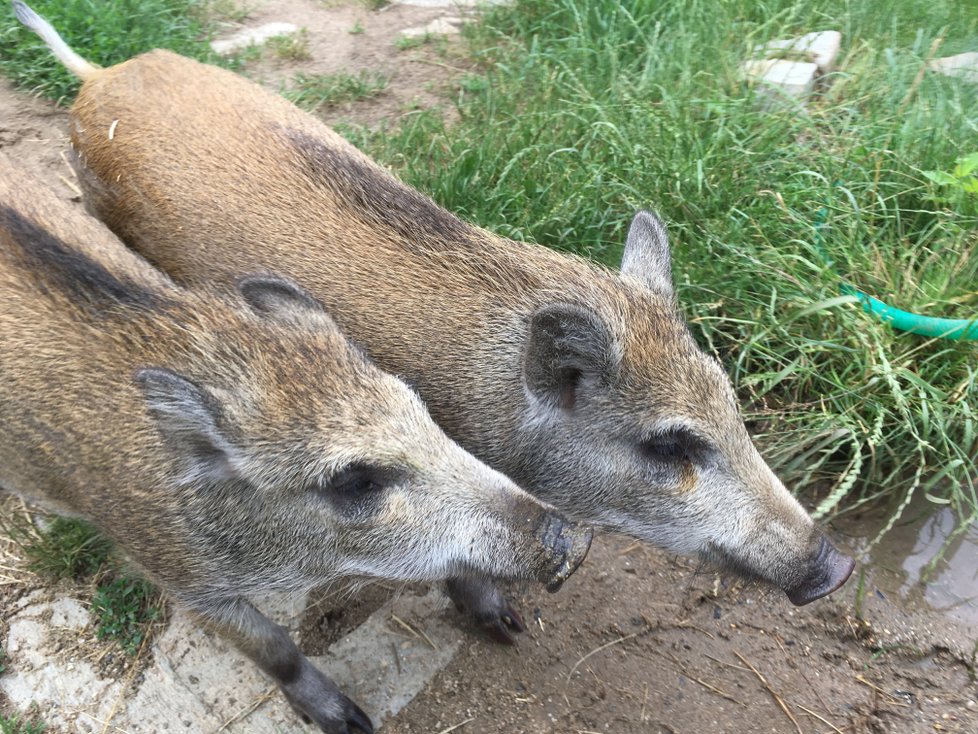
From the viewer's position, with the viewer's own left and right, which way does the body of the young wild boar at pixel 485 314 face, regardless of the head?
facing the viewer and to the right of the viewer

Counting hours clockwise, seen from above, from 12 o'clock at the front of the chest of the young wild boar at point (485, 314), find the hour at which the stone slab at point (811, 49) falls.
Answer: The stone slab is roughly at 9 o'clock from the young wild boar.

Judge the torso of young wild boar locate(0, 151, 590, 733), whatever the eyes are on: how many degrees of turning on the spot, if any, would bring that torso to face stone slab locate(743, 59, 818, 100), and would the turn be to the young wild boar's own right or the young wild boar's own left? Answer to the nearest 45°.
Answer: approximately 90° to the young wild boar's own left

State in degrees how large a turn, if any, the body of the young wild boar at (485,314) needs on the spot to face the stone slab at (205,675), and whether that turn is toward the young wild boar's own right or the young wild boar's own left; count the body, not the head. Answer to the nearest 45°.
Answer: approximately 135° to the young wild boar's own right

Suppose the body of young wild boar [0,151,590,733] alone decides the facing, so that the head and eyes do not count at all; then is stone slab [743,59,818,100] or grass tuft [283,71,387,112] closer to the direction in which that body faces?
the stone slab

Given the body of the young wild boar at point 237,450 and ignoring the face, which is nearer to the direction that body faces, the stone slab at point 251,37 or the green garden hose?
the green garden hose

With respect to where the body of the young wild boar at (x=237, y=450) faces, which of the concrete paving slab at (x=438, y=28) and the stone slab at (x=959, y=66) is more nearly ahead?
the stone slab

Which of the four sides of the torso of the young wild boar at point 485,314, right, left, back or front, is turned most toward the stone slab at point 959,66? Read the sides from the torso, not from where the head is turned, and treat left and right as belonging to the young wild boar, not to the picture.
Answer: left

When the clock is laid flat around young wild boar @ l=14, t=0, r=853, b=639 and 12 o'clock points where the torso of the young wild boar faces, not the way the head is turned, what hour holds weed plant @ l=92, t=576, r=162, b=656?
The weed plant is roughly at 4 o'clock from the young wild boar.

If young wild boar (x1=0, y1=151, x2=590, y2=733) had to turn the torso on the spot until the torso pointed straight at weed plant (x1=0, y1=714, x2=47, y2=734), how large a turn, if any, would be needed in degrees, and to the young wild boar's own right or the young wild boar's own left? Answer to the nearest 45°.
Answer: approximately 135° to the young wild boar's own right
